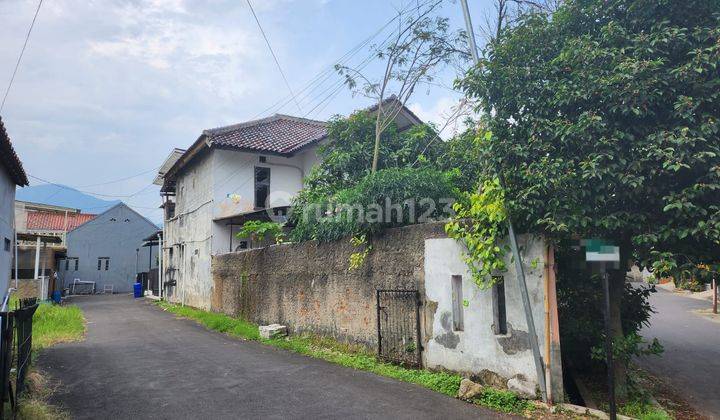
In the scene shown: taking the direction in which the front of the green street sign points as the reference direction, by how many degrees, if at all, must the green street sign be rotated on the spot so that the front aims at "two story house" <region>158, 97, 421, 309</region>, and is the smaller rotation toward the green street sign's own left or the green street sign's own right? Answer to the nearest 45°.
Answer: approximately 135° to the green street sign's own right

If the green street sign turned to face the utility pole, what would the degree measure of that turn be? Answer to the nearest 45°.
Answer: approximately 135° to its right

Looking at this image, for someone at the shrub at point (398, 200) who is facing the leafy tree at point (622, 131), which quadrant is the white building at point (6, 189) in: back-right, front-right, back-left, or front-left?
back-right

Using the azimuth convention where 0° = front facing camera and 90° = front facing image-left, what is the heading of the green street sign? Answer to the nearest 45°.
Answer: approximately 0°

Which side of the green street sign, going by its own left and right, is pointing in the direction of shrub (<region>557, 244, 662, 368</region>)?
back

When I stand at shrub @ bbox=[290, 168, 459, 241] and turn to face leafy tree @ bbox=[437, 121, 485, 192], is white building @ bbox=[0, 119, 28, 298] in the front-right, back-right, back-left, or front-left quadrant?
back-left

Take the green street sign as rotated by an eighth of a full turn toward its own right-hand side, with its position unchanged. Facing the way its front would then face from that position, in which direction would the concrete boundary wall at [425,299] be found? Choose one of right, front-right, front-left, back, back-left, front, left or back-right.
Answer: right

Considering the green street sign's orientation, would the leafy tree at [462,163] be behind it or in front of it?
behind
